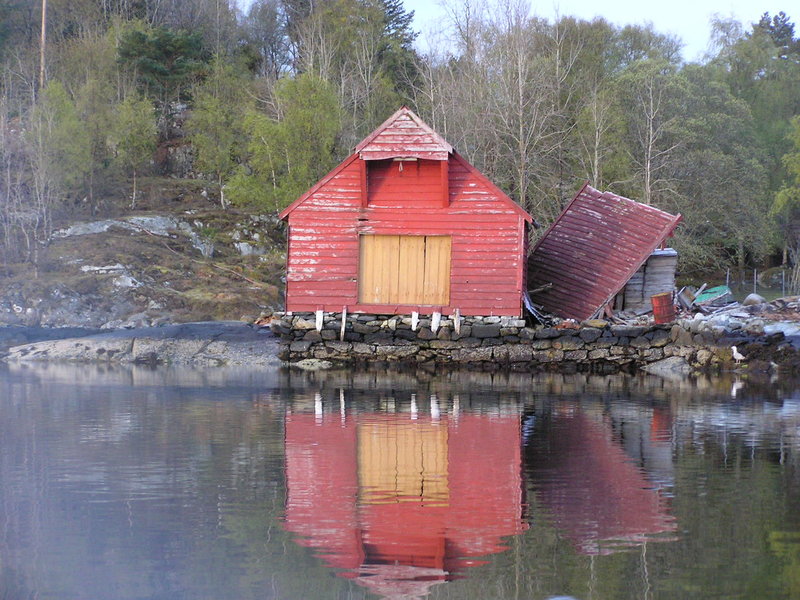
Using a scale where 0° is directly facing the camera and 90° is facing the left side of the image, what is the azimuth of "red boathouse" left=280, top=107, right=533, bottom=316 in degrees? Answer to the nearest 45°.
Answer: approximately 0°

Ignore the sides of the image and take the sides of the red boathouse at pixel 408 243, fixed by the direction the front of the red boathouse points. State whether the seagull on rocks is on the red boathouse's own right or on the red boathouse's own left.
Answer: on the red boathouse's own left

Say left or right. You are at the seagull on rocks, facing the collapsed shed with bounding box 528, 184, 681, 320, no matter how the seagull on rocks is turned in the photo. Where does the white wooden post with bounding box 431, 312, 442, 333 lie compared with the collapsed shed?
left

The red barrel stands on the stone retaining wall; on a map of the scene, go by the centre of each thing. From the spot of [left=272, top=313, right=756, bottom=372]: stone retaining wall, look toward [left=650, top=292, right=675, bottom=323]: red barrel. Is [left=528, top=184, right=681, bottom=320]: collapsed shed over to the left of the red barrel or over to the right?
left

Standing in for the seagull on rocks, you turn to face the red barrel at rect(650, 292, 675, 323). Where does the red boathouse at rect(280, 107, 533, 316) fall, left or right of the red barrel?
left

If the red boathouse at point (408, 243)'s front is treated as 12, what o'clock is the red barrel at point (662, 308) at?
The red barrel is roughly at 9 o'clock from the red boathouse.
